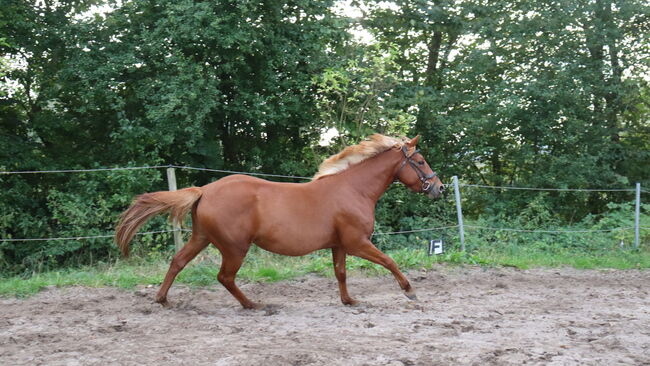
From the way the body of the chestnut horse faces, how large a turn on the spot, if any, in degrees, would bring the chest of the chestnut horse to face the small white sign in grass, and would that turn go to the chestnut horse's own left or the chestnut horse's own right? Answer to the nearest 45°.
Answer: approximately 45° to the chestnut horse's own left

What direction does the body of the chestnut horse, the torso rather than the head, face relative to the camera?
to the viewer's right
